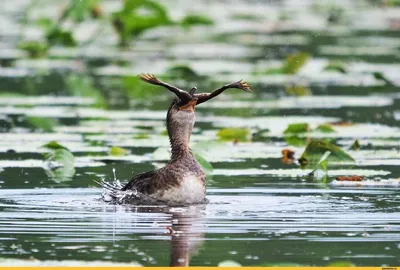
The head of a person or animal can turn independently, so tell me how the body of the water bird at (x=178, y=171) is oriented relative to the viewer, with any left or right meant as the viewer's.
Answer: facing the viewer and to the right of the viewer

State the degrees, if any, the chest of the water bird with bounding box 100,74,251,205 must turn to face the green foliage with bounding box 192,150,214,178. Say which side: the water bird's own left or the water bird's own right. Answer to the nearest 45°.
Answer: approximately 135° to the water bird's own left

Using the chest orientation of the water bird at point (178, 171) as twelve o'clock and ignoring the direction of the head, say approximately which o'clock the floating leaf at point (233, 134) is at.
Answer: The floating leaf is roughly at 8 o'clock from the water bird.

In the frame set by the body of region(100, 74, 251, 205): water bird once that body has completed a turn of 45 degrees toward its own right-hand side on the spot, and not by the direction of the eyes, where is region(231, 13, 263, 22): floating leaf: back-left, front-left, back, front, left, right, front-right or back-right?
back

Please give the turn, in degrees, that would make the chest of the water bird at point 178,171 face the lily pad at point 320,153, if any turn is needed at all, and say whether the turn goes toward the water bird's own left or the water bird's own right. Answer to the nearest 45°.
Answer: approximately 90° to the water bird's own left

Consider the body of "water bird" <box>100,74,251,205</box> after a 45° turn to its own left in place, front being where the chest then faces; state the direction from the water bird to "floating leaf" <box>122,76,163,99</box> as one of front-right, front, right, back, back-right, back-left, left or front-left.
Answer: left

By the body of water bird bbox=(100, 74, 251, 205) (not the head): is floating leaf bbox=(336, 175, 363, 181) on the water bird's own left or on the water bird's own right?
on the water bird's own left

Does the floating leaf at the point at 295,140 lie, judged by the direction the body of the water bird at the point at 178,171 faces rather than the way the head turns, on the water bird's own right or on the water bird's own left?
on the water bird's own left

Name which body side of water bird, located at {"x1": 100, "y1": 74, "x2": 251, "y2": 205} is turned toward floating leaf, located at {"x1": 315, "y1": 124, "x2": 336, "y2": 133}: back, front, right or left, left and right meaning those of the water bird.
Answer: left
